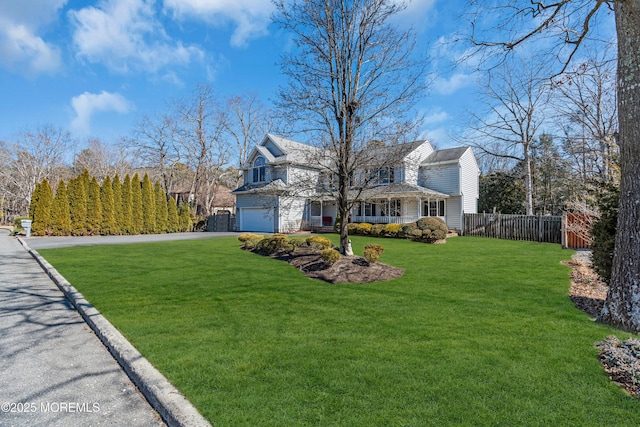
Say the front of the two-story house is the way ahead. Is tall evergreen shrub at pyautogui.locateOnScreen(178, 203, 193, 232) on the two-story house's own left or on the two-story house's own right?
on the two-story house's own right

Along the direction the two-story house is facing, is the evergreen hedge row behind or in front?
in front

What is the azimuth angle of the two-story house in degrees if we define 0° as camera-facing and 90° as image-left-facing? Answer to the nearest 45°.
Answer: approximately 45°

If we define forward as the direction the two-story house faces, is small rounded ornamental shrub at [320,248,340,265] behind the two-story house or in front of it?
in front

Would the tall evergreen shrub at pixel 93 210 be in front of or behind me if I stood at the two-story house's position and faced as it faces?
in front

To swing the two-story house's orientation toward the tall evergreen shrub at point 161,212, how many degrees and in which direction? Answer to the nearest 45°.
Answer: approximately 45° to its right

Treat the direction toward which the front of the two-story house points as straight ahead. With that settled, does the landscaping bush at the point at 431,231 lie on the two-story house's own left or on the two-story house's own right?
on the two-story house's own left

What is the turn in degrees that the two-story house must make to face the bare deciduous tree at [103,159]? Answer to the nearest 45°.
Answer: approximately 90° to its right

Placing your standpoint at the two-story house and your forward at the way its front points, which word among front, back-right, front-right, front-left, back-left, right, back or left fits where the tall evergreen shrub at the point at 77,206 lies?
front-right

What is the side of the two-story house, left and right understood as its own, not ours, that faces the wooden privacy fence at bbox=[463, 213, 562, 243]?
left

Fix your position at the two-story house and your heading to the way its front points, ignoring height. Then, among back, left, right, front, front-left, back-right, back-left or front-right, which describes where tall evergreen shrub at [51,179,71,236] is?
front-right

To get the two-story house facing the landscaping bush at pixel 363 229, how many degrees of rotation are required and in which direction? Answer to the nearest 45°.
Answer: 0° — it already faces it
